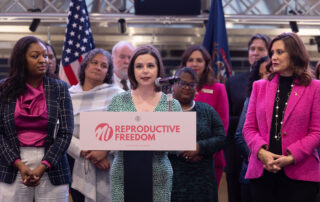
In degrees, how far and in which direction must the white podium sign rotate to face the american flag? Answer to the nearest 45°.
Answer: approximately 180°

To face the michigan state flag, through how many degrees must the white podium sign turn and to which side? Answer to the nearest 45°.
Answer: approximately 180°

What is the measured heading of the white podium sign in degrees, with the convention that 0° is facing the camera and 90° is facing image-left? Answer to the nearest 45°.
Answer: approximately 0°

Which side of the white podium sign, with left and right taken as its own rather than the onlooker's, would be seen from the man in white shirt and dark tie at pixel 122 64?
back

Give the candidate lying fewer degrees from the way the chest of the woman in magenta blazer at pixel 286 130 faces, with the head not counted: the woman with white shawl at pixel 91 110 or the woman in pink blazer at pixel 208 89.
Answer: the woman with white shawl

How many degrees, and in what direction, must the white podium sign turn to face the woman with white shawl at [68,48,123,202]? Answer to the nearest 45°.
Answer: approximately 180°

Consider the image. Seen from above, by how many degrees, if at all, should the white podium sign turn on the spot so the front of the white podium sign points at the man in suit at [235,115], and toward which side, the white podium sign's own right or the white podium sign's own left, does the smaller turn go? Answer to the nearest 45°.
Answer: approximately 135° to the white podium sign's own left

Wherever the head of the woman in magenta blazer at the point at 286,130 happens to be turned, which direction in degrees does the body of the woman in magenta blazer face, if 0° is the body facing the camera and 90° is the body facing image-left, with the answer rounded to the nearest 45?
approximately 45°

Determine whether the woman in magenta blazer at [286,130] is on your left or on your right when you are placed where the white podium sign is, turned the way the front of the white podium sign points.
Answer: on your left

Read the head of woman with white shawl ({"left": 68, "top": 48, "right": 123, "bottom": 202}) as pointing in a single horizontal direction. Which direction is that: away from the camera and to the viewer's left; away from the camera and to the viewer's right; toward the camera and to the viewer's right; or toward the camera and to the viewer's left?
toward the camera and to the viewer's right
